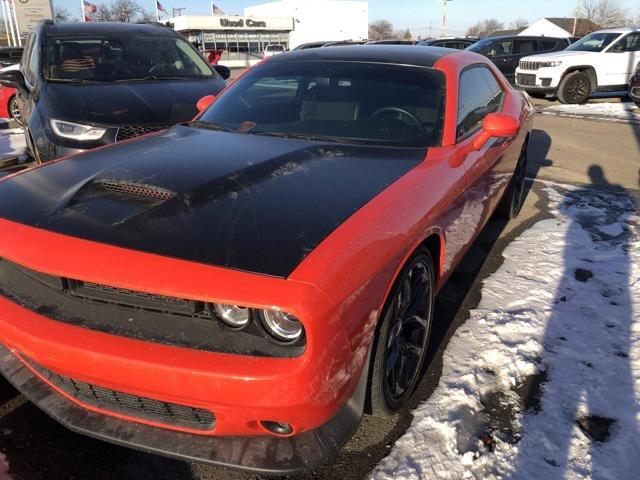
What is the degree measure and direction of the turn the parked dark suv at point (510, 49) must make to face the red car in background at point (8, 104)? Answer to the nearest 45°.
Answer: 0° — it already faces it

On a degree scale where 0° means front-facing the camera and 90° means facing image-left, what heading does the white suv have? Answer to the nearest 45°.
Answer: approximately 45°

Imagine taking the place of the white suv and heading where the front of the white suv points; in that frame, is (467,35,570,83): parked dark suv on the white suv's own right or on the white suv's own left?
on the white suv's own right

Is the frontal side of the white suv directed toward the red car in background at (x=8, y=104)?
yes

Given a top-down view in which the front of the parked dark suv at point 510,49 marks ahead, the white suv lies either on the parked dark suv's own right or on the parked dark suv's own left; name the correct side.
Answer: on the parked dark suv's own left

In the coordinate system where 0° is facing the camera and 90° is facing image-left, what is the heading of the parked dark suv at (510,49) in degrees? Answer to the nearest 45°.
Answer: approximately 45°

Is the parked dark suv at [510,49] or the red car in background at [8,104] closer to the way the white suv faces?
the red car in background
